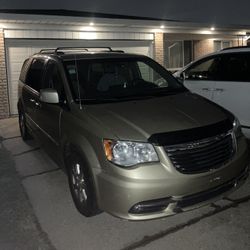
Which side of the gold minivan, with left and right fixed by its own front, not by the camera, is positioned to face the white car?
left

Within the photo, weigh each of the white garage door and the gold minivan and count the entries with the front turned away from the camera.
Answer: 0

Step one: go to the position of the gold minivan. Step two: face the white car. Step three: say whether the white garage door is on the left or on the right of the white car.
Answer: left

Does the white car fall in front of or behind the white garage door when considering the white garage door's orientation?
in front

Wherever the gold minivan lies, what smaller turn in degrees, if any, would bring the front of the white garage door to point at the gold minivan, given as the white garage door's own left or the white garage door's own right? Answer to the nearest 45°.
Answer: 0° — it already faces it

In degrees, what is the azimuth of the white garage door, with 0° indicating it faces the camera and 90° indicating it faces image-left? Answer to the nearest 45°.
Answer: approximately 0°

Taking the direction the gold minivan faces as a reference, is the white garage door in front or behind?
behind
